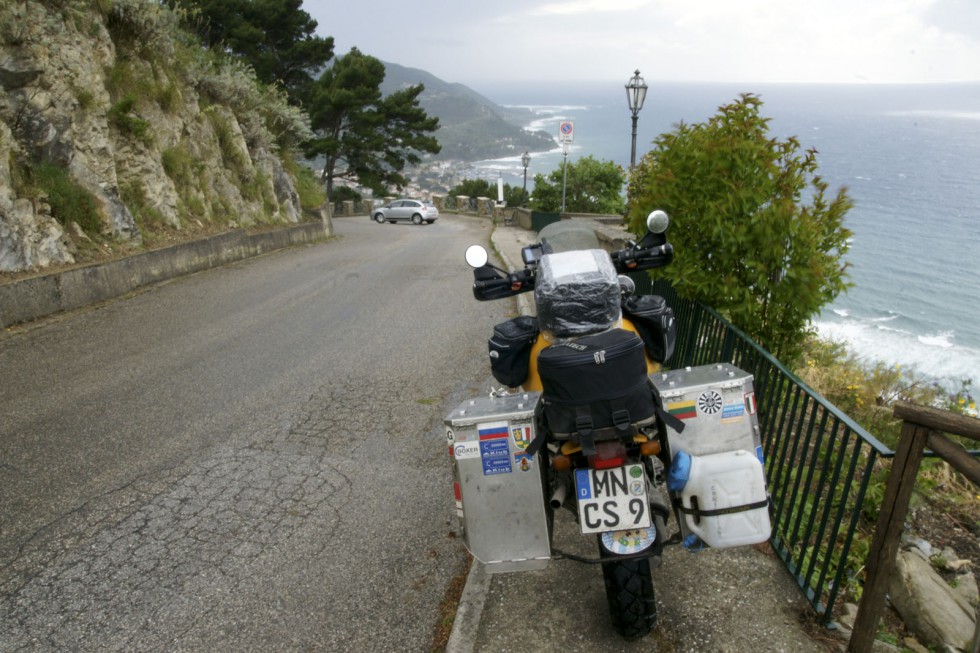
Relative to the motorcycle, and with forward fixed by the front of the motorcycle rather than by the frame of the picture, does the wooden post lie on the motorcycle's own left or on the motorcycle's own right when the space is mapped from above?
on the motorcycle's own right

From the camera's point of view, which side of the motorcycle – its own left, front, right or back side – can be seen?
back

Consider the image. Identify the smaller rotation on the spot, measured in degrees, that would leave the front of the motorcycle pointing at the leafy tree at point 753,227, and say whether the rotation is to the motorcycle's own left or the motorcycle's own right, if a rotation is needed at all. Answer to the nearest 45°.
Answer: approximately 45° to the motorcycle's own right

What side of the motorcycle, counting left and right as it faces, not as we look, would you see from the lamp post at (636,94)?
front

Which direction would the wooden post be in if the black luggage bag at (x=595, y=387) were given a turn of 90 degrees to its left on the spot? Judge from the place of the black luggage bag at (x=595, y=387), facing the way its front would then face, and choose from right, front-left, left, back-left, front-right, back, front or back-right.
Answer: front

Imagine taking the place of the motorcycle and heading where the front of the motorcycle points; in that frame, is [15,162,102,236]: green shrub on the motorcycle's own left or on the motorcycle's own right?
on the motorcycle's own left

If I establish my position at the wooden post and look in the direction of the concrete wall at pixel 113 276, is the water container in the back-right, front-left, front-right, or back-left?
front-left

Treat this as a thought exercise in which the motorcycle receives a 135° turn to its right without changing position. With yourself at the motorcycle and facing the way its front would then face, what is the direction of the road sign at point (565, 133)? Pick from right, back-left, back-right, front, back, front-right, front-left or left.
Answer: back-left

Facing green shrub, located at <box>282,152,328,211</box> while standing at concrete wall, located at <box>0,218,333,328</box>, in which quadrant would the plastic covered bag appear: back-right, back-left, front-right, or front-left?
back-right

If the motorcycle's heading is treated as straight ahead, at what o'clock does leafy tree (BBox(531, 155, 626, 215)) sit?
The leafy tree is roughly at 12 o'clock from the motorcycle.

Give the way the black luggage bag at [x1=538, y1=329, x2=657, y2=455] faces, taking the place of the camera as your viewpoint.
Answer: facing the viewer
